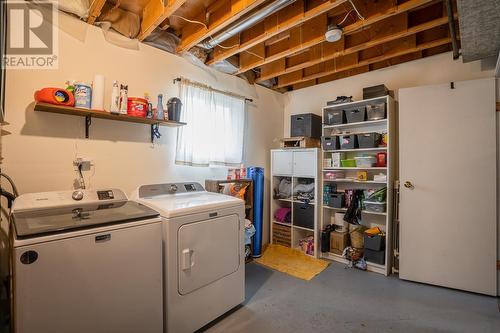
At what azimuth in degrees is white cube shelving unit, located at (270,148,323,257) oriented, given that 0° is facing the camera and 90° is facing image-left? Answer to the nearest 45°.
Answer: approximately 45°

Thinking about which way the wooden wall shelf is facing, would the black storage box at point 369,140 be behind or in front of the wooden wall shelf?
in front

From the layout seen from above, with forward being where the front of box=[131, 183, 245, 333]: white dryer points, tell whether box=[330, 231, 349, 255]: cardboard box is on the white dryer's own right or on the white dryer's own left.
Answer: on the white dryer's own left

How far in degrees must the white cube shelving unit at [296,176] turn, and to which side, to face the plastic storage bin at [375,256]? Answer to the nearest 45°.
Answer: approximately 90° to its left

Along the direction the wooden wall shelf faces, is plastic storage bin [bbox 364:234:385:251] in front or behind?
in front

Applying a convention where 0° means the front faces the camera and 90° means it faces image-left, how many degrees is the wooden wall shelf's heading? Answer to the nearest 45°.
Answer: approximately 315°

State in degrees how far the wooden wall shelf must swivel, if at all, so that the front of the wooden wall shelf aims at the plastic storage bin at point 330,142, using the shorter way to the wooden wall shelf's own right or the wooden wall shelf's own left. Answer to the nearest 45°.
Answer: approximately 45° to the wooden wall shelf's own left

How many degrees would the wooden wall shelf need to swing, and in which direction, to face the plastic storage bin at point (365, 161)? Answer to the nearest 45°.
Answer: approximately 45° to its left

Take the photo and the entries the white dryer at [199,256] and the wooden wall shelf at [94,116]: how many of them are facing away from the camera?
0
